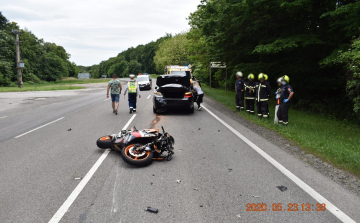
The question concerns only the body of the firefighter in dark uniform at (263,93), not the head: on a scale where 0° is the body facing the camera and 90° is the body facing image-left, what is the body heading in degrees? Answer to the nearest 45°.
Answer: approximately 45°

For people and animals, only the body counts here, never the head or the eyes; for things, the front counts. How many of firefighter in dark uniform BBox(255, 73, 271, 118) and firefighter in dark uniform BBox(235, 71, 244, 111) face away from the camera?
0

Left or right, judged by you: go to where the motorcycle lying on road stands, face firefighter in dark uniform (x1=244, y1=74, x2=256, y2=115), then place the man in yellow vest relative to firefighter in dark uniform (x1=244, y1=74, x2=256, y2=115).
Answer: left

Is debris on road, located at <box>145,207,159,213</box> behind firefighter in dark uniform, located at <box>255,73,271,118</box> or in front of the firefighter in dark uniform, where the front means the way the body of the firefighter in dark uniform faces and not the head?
in front

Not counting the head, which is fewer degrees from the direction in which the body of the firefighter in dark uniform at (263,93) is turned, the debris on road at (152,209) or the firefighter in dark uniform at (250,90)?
the debris on road

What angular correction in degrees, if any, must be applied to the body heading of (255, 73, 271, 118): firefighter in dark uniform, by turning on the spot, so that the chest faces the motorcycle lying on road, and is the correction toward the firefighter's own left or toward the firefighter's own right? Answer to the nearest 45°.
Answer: approximately 45° to the firefighter's own left

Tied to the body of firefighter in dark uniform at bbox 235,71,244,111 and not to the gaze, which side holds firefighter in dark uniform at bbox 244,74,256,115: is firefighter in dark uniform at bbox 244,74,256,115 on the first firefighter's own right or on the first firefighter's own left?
on the first firefighter's own left
